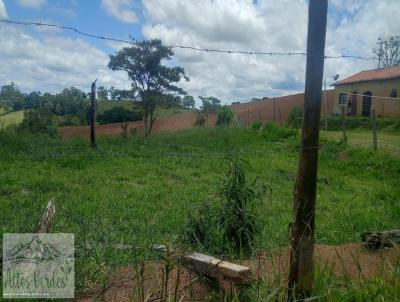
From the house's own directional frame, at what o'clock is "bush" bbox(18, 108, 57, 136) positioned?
The bush is roughly at 12 o'clock from the house.

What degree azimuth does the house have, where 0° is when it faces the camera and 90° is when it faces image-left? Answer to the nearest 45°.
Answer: approximately 45°

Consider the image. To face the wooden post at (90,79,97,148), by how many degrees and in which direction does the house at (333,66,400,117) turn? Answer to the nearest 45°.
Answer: approximately 45° to its left

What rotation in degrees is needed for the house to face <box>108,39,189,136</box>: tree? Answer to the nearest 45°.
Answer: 0° — it already faces it

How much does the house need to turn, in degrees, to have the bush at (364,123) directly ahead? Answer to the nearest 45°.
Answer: approximately 45° to its left

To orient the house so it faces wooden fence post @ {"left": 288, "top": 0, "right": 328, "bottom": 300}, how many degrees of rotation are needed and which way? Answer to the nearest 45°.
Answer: approximately 45° to its left

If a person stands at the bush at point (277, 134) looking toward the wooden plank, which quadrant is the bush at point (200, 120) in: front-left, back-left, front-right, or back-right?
back-right
